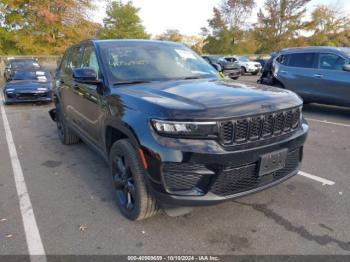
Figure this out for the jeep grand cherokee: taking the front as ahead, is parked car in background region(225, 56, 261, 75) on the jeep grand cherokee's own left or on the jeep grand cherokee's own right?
on the jeep grand cherokee's own left

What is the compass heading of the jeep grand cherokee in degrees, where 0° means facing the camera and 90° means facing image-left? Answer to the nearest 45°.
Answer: approximately 315°

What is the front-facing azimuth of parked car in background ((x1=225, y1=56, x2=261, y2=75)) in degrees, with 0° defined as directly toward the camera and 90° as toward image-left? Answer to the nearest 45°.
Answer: approximately 315°

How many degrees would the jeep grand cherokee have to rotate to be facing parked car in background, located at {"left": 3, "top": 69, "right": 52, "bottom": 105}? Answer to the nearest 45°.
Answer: approximately 180°

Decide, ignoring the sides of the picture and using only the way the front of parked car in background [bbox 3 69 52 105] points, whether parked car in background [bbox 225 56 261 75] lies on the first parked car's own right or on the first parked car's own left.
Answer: on the first parked car's own left

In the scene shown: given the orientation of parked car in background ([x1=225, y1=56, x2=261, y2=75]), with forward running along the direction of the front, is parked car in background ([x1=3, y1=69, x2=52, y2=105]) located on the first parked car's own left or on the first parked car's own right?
on the first parked car's own right
